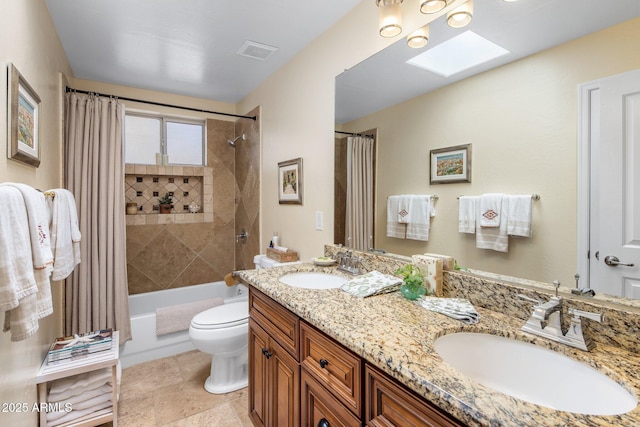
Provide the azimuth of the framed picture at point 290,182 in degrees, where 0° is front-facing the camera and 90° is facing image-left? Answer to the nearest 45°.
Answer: approximately 45°

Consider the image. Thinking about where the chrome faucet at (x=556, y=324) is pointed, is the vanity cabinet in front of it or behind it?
in front

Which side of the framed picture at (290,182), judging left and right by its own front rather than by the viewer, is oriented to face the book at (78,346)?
front

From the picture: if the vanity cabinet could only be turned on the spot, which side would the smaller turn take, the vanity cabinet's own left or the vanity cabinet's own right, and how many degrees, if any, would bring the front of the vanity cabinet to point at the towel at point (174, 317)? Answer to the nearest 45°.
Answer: approximately 90° to the vanity cabinet's own right

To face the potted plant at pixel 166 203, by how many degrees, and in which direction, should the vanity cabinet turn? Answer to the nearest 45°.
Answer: approximately 90° to its right

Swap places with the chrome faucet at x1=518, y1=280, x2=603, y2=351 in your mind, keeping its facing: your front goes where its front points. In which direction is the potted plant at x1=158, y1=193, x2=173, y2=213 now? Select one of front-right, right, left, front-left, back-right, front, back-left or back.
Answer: front-right

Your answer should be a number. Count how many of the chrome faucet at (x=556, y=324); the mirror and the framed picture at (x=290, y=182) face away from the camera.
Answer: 0

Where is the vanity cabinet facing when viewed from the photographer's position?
facing the viewer and to the left of the viewer

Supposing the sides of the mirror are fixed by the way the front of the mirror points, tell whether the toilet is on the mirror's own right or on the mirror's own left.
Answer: on the mirror's own right

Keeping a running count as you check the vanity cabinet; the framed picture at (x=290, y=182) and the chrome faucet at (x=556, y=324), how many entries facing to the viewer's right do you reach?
0

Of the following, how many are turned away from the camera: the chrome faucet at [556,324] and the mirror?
0

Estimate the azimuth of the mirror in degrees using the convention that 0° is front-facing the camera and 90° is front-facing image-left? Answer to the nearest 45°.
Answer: approximately 45°
